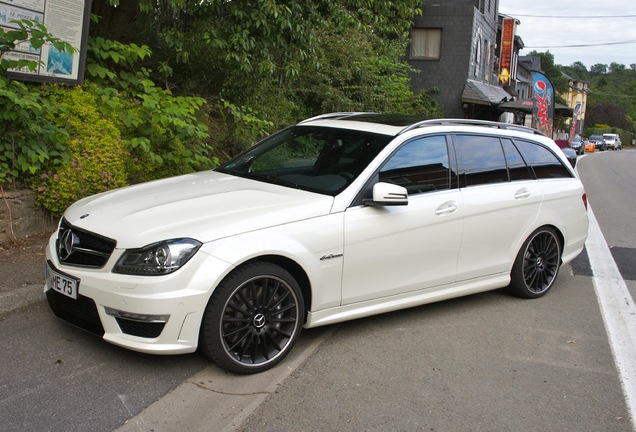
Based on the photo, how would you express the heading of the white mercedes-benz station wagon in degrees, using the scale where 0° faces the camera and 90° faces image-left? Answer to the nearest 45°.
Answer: approximately 45°

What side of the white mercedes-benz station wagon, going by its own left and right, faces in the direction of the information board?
right

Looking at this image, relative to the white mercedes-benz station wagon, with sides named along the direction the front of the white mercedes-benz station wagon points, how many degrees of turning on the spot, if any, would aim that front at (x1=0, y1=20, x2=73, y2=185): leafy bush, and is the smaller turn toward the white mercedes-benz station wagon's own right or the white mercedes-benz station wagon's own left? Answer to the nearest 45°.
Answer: approximately 90° to the white mercedes-benz station wagon's own right

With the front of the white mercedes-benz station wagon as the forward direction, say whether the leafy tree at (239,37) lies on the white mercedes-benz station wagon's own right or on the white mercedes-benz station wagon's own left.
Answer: on the white mercedes-benz station wagon's own right

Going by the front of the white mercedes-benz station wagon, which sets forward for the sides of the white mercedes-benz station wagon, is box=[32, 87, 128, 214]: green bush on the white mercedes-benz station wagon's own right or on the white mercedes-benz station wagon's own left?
on the white mercedes-benz station wagon's own right
